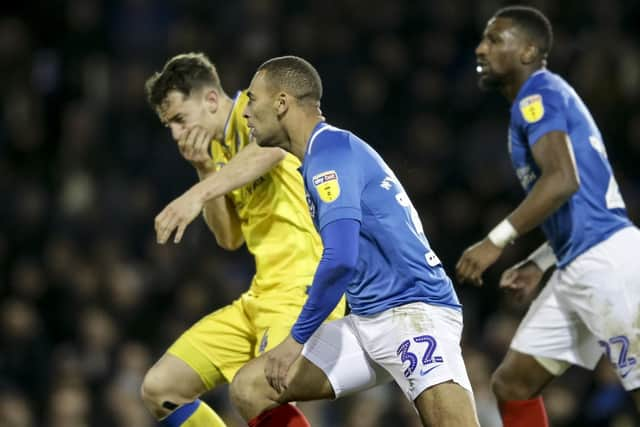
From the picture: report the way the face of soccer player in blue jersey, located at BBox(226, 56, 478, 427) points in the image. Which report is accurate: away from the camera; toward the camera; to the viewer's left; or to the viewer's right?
to the viewer's left

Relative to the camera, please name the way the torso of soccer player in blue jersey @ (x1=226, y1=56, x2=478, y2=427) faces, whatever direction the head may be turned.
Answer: to the viewer's left

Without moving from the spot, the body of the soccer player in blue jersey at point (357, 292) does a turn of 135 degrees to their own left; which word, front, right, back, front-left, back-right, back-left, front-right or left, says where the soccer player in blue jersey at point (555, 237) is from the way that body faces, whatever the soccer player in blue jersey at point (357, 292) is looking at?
left

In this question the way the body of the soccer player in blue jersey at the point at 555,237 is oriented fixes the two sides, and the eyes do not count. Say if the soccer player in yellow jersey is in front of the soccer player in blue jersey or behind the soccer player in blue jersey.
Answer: in front

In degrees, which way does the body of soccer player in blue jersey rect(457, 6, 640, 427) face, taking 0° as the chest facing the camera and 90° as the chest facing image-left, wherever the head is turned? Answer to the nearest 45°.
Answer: approximately 90°

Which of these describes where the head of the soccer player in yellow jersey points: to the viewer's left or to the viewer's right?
to the viewer's left

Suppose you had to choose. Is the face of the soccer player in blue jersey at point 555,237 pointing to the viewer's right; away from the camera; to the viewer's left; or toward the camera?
to the viewer's left
